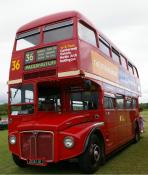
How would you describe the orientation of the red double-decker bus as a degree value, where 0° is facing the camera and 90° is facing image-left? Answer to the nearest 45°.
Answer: approximately 45°
